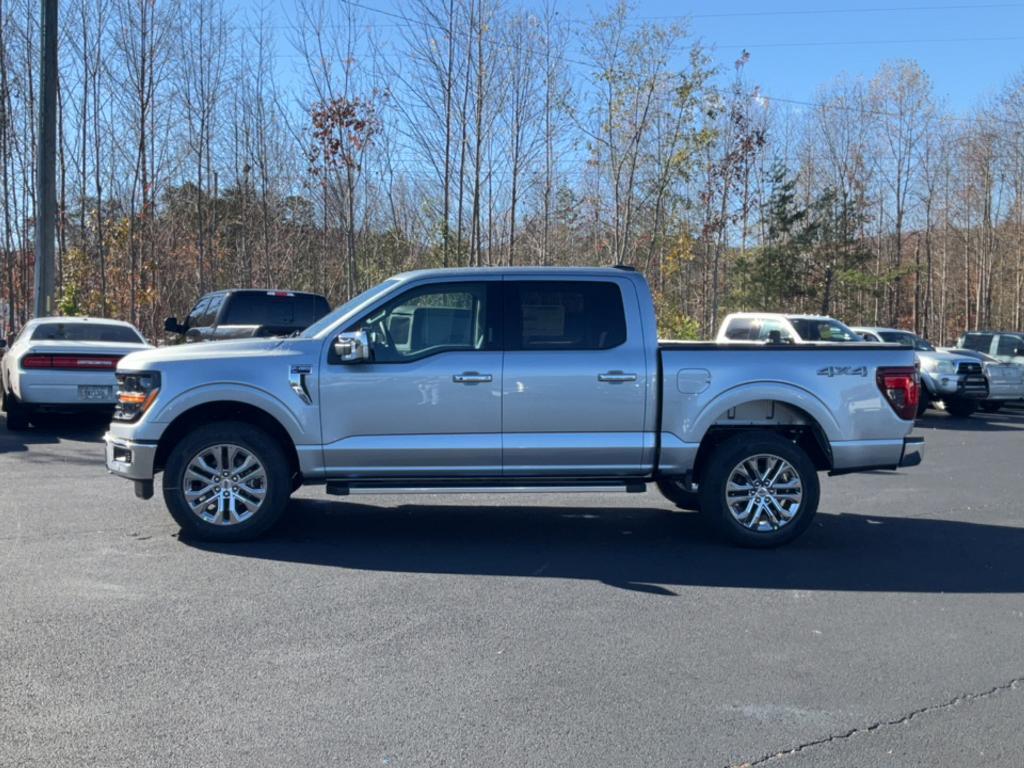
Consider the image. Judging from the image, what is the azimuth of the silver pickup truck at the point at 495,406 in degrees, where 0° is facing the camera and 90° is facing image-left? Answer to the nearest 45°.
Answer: approximately 90°

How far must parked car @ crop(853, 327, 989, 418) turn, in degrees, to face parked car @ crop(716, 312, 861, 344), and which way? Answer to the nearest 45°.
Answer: approximately 135° to its right

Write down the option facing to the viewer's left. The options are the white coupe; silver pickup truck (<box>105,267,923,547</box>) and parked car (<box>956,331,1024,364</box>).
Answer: the silver pickup truck

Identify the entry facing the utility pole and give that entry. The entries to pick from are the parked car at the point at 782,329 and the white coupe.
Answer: the white coupe

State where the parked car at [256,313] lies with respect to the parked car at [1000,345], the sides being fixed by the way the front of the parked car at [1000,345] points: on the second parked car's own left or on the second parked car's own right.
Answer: on the second parked car's own right

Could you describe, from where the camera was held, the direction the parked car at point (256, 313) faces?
facing away from the viewer and to the left of the viewer

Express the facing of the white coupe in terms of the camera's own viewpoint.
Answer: facing away from the viewer

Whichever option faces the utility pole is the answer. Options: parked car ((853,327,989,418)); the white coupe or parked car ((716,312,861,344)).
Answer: the white coupe

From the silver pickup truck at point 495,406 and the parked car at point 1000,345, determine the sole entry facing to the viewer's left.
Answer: the silver pickup truck

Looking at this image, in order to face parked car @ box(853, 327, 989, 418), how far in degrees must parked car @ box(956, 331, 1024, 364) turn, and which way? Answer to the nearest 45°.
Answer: approximately 45° to its right

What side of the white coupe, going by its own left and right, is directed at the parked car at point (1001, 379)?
right

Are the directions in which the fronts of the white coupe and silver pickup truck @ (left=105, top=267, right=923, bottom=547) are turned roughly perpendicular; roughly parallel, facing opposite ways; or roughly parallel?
roughly perpendicular

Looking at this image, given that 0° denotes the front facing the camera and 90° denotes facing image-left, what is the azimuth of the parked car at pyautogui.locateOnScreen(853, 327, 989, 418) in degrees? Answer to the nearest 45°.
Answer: approximately 315°

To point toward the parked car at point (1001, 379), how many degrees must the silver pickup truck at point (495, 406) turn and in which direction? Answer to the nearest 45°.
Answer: approximately 135° to its right
